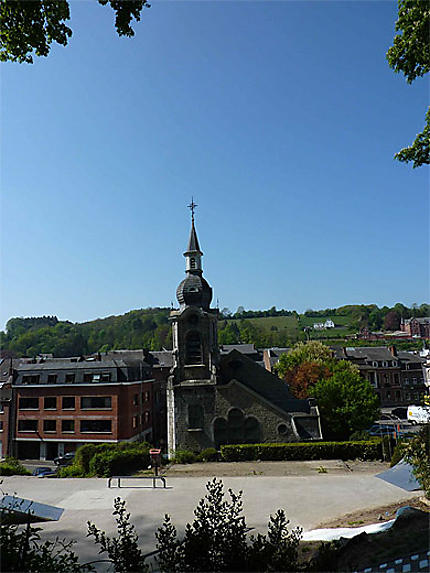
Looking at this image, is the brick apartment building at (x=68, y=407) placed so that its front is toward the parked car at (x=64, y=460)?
yes

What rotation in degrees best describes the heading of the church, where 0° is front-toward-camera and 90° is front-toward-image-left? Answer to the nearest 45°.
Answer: approximately 0°

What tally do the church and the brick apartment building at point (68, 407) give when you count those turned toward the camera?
2

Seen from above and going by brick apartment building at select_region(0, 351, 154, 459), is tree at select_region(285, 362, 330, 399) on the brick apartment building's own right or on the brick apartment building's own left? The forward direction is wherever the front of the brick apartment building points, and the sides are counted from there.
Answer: on the brick apartment building's own left

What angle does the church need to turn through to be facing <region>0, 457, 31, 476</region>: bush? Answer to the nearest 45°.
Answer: approximately 45° to its right

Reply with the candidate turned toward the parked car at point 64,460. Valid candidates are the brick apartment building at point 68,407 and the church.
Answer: the brick apartment building
